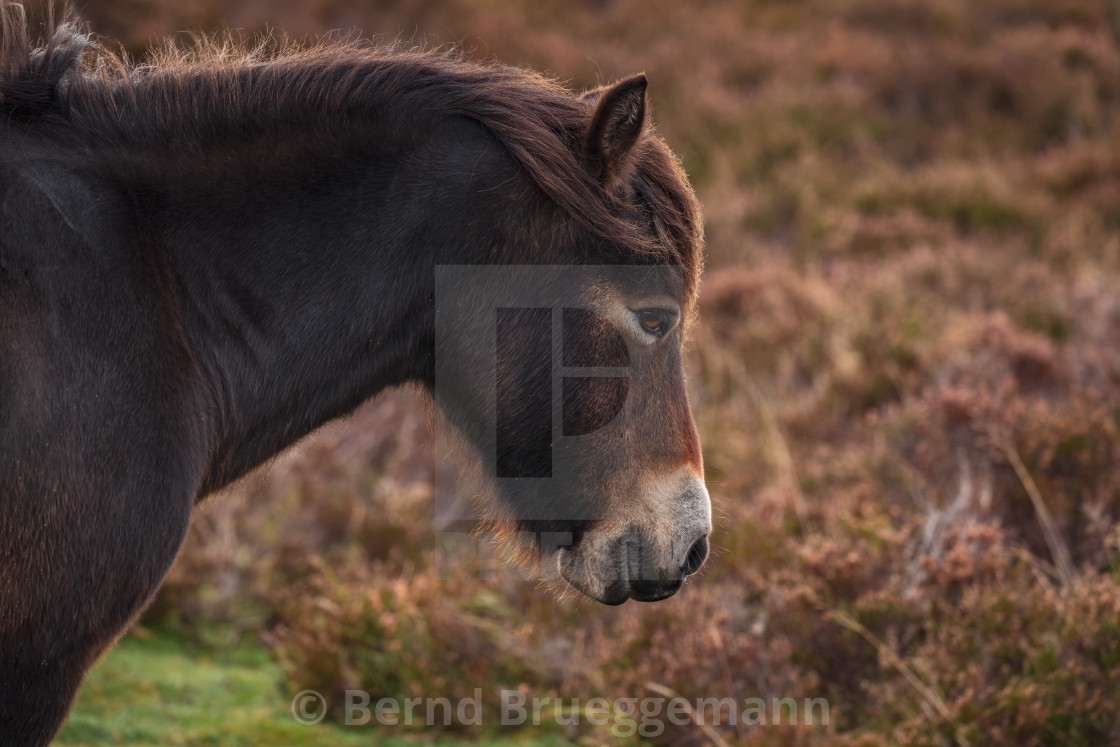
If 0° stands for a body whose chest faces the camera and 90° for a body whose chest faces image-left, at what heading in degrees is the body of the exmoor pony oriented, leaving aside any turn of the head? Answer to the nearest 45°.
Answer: approximately 270°
